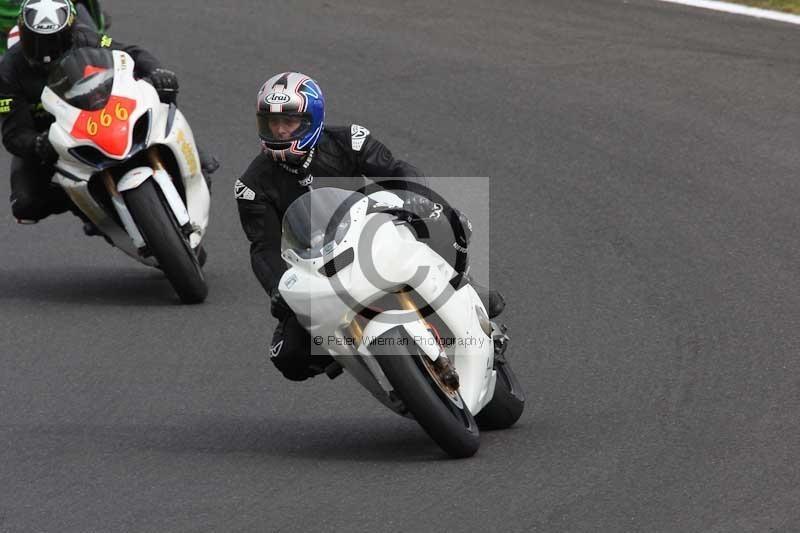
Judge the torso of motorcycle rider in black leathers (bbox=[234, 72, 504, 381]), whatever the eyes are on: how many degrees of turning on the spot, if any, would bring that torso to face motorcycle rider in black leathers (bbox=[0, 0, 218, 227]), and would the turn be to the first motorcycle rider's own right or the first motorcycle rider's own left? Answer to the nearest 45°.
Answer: approximately 135° to the first motorcycle rider's own right

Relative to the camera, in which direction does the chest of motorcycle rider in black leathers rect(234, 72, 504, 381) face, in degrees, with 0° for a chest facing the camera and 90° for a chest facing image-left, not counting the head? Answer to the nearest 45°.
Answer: approximately 0°

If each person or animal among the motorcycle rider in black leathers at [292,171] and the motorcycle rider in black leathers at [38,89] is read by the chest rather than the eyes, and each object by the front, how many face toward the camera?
2

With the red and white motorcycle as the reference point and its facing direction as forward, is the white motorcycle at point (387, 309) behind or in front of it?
in front

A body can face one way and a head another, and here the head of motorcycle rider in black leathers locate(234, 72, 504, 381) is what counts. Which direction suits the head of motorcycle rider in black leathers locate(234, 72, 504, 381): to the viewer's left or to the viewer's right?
to the viewer's left
